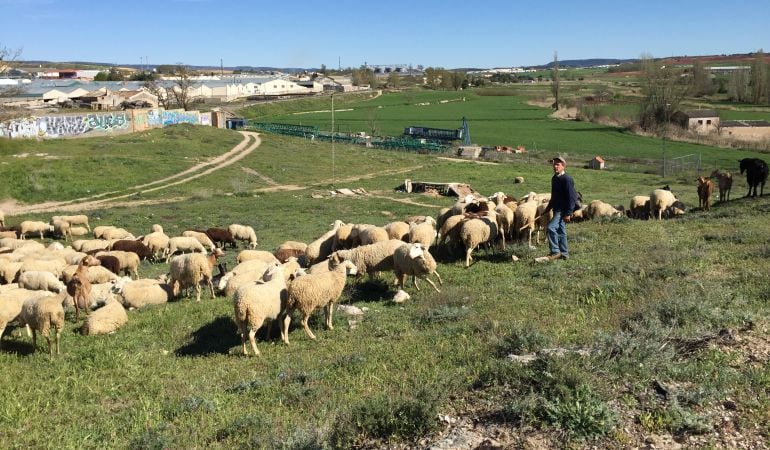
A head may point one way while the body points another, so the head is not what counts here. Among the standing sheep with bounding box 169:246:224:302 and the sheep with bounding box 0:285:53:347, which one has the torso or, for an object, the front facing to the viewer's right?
the standing sheep

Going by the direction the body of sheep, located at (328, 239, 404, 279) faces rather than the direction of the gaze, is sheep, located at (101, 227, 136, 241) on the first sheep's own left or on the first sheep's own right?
on the first sheep's own right

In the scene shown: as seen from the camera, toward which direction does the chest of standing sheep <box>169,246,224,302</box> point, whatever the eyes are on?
to the viewer's right

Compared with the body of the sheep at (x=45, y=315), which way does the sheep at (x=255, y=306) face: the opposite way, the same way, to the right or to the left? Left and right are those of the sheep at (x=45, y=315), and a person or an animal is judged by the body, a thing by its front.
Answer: to the right

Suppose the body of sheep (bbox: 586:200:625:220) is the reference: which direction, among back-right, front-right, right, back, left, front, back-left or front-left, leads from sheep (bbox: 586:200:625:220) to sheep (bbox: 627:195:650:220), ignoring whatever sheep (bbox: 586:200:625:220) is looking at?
front-left

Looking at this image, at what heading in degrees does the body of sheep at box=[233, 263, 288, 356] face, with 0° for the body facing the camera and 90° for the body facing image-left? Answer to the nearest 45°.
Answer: approximately 225°
